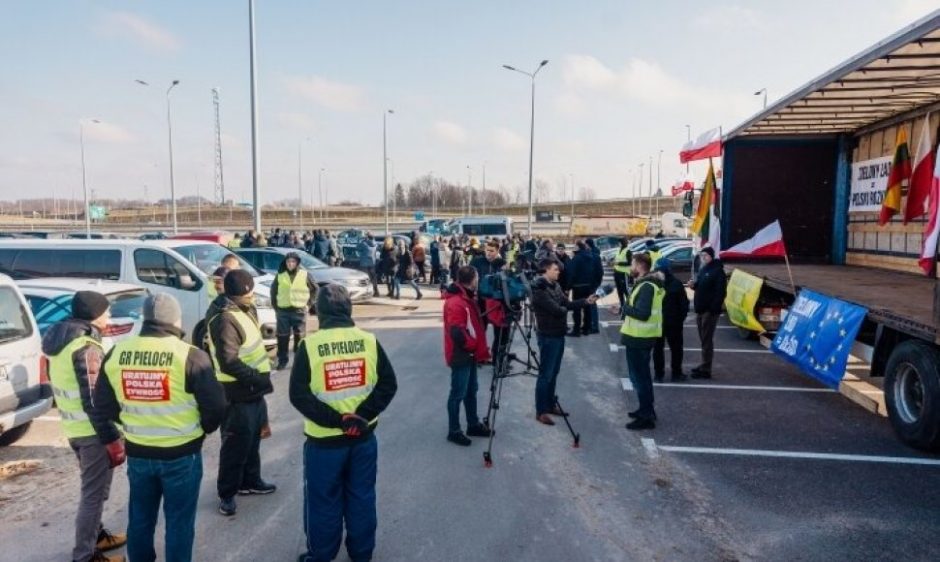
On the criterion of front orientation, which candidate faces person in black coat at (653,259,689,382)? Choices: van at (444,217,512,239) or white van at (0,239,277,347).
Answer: the white van

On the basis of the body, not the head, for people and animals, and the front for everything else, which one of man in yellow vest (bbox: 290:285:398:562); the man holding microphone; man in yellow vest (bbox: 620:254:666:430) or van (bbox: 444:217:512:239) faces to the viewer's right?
the man holding microphone

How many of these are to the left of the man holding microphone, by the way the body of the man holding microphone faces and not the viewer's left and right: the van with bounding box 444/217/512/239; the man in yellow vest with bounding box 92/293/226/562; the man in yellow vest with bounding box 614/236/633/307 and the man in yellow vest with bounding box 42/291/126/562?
2

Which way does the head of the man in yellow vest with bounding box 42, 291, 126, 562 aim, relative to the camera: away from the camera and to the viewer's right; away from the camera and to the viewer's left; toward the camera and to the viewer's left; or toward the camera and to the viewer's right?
away from the camera and to the viewer's right

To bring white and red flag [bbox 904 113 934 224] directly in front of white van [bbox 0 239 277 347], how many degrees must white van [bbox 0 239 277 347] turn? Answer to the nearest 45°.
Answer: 0° — it already faces it

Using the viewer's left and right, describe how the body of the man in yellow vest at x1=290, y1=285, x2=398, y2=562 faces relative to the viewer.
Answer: facing away from the viewer

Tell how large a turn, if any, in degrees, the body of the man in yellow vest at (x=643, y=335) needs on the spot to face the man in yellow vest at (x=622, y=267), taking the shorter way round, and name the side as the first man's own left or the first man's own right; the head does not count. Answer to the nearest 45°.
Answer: approximately 90° to the first man's own right

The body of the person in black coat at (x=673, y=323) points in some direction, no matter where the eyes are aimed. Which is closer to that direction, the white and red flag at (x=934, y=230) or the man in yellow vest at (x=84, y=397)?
the man in yellow vest

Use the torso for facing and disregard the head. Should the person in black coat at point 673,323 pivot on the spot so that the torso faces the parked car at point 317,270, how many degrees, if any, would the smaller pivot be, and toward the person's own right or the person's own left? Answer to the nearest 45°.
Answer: approximately 45° to the person's own right

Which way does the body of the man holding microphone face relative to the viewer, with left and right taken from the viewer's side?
facing to the right of the viewer
